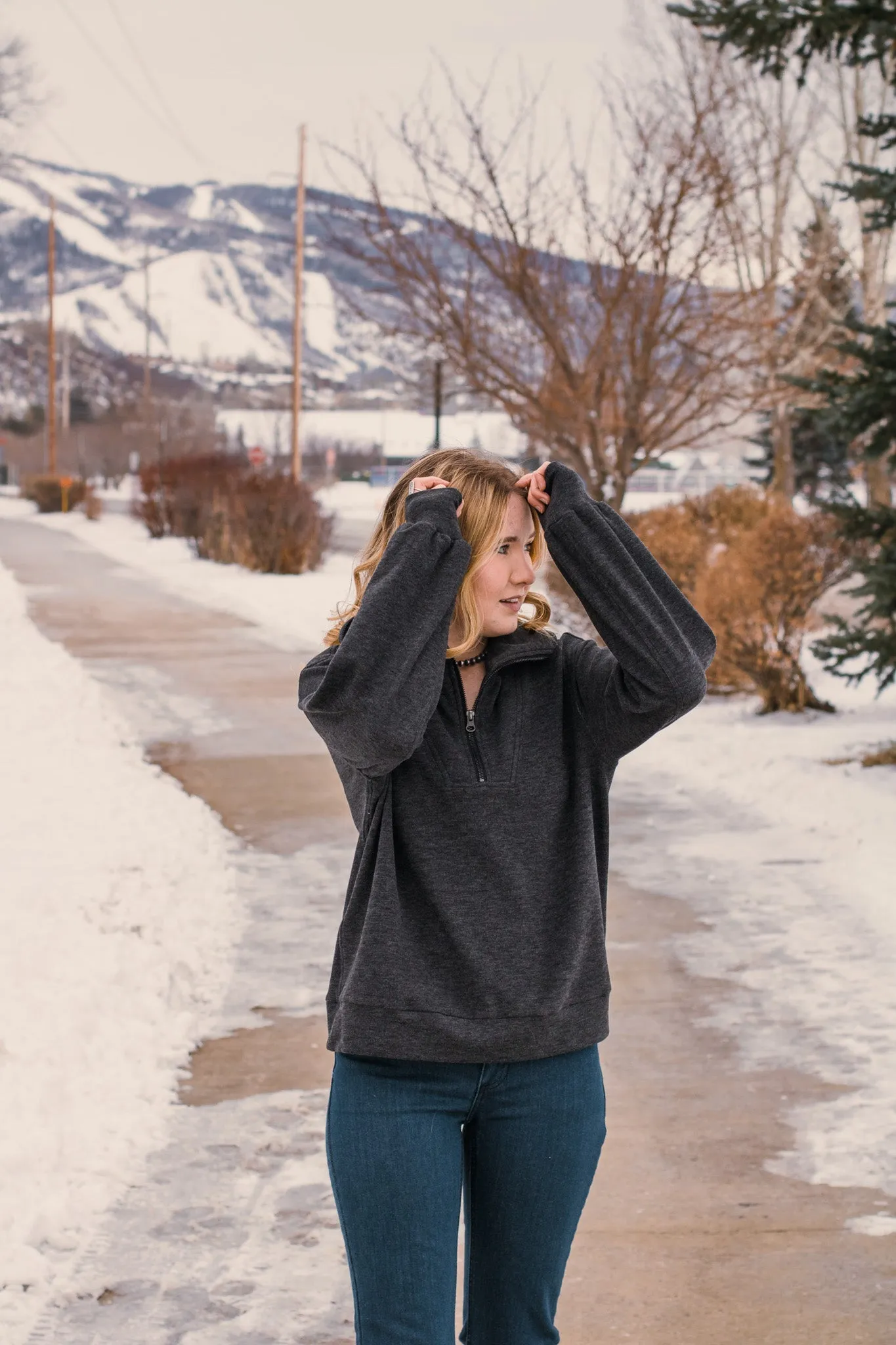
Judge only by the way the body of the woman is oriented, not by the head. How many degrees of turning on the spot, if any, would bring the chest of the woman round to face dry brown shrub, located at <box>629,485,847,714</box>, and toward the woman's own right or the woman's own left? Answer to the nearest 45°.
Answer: approximately 180°

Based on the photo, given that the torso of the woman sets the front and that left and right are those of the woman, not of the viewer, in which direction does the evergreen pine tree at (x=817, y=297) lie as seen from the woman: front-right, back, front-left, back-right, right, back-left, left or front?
back

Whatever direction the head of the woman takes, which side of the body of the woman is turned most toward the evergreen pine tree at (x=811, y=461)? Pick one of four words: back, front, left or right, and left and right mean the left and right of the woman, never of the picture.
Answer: back

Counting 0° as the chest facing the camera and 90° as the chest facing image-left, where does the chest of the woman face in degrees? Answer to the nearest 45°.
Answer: approximately 0°

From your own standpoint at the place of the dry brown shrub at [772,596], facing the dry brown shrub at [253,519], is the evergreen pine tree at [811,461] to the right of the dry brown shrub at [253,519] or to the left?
right

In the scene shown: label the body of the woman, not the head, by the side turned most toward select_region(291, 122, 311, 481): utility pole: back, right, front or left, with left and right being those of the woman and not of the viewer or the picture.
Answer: back

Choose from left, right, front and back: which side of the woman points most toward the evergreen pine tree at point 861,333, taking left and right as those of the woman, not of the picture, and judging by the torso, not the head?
back

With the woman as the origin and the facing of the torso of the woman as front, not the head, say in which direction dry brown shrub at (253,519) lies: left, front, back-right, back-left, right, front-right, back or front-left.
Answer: back

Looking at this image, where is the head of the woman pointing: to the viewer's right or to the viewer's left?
to the viewer's right
